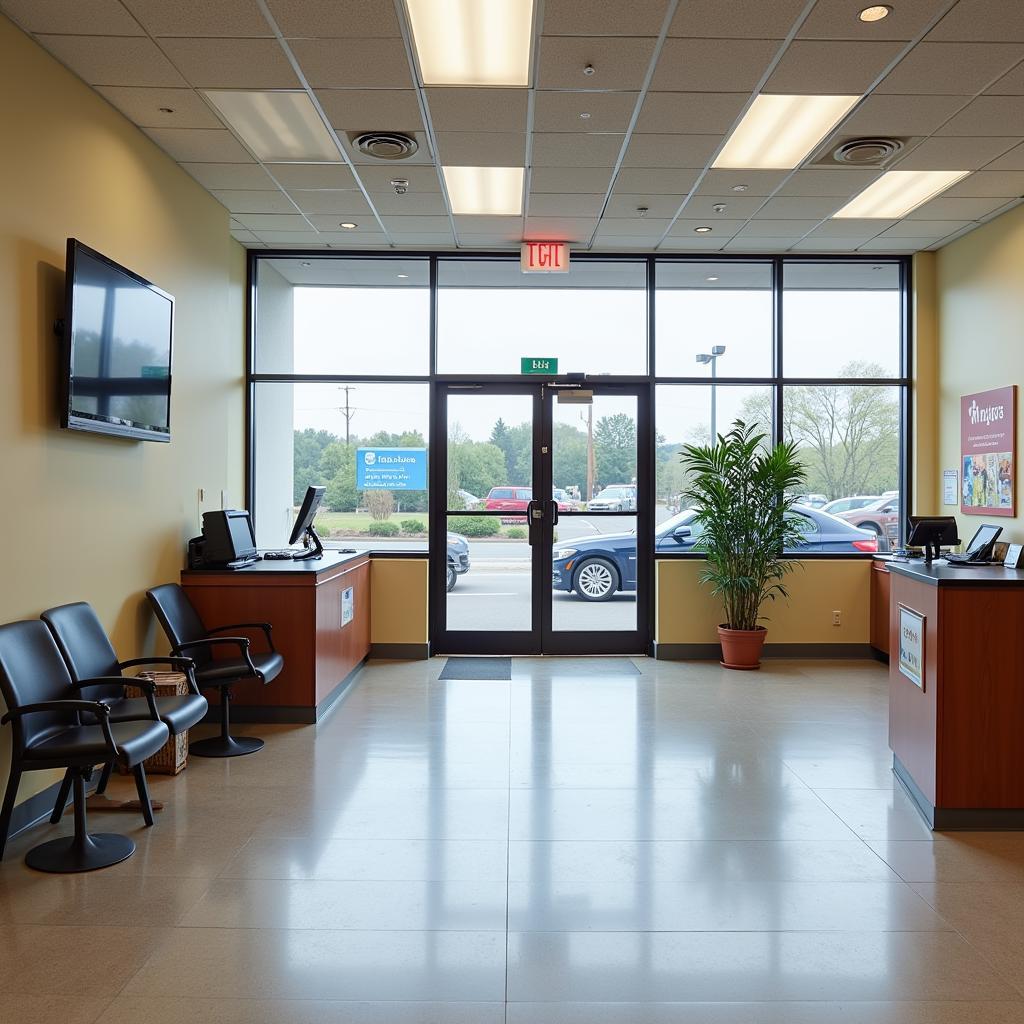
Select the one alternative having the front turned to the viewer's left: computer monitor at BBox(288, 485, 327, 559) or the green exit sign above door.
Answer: the computer monitor

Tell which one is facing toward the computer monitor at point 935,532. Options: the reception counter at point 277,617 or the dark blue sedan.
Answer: the reception counter

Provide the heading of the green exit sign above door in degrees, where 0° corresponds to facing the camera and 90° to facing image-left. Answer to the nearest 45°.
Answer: approximately 0°

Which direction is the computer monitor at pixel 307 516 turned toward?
to the viewer's left

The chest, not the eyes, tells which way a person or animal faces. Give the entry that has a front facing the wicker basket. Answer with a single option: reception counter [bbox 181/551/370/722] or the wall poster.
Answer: the wall poster

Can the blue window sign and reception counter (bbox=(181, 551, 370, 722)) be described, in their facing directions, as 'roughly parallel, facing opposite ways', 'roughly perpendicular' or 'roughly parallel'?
roughly perpendicular

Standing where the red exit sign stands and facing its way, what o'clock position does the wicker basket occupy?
The wicker basket is roughly at 1 o'clock from the red exit sign.

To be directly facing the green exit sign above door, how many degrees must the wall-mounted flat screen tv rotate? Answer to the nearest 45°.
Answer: approximately 90° to its left

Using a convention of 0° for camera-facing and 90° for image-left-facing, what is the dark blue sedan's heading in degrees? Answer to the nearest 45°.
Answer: approximately 90°

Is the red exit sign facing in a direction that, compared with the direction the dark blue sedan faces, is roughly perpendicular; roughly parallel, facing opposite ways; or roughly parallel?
roughly perpendicular

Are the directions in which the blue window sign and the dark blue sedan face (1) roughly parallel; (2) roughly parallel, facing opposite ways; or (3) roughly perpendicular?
roughly perpendicular
